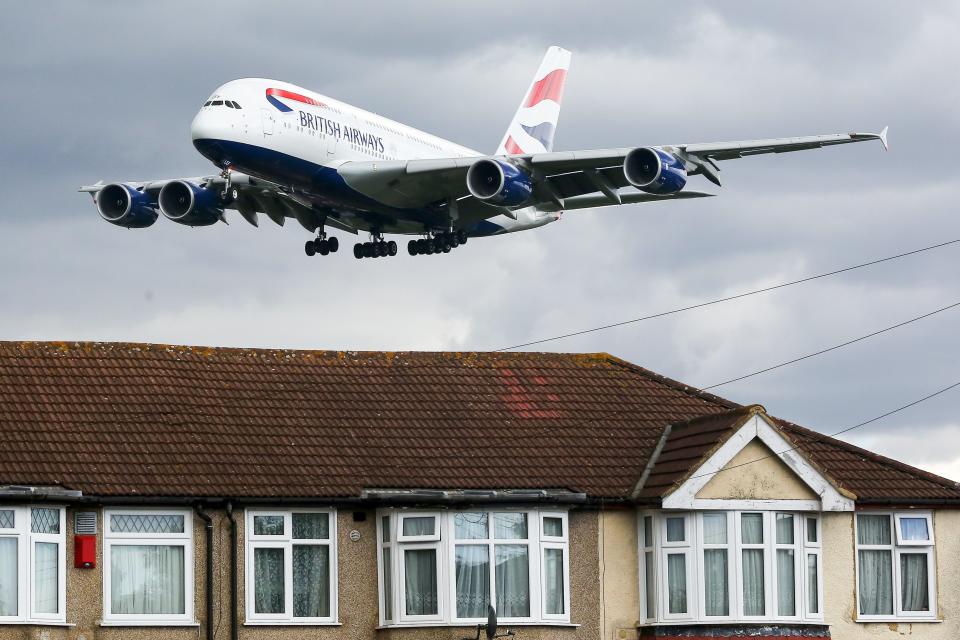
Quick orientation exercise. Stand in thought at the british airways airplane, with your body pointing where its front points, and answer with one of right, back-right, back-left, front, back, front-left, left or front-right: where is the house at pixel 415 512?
front-left

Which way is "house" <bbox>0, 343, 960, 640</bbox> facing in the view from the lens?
facing the viewer

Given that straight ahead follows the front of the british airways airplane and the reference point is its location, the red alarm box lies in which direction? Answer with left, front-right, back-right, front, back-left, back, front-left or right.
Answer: front-left

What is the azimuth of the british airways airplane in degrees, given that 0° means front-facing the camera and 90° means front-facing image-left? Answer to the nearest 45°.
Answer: approximately 45°

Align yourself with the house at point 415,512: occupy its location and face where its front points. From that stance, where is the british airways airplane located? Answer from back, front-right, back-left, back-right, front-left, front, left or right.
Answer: back

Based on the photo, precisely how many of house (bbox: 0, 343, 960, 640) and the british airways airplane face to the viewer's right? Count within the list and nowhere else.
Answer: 0
